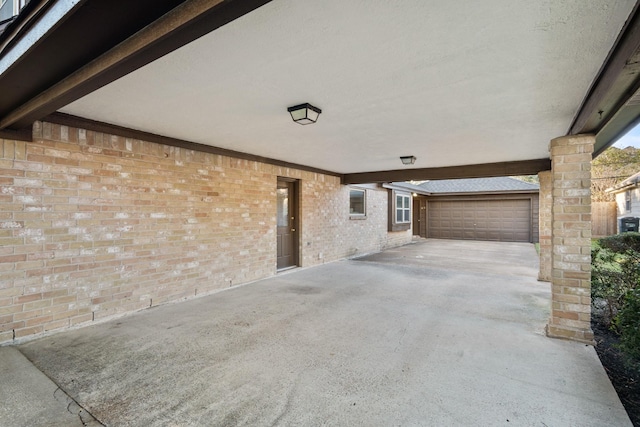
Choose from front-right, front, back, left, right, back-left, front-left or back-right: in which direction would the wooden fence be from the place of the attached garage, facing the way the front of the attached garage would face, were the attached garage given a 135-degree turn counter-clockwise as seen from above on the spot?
front-right

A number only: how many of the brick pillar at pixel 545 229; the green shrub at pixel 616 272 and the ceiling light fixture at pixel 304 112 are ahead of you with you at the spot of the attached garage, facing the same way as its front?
3

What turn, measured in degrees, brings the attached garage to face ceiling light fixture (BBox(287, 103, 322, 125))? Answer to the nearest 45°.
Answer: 0° — it already faces it

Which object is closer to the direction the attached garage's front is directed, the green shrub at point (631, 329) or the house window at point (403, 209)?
the green shrub

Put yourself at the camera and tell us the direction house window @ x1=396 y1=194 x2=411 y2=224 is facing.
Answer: facing the viewer and to the right of the viewer

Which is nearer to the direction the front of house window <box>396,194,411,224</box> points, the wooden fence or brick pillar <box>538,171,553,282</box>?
the brick pillar

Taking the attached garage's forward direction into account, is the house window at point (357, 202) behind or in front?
in front

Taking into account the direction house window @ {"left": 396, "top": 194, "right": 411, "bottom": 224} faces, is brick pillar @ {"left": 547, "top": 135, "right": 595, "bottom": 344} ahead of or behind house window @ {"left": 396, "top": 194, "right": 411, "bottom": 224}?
ahead

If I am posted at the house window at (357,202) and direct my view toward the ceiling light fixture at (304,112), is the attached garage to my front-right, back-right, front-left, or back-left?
back-left

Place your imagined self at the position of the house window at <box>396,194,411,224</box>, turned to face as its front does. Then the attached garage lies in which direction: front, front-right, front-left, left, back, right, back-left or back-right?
left

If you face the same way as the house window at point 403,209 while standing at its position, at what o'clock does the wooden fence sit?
The wooden fence is roughly at 10 o'clock from the house window.

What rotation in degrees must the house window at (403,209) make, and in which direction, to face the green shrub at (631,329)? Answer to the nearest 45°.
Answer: approximately 45° to its right

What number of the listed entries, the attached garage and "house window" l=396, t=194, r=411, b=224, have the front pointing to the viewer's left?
0

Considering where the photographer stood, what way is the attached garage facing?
facing the viewer

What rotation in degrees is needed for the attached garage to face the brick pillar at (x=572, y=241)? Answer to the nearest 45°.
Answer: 0° — it already faces it

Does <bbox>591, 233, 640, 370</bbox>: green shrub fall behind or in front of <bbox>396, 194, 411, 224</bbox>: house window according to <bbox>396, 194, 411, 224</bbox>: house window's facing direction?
in front

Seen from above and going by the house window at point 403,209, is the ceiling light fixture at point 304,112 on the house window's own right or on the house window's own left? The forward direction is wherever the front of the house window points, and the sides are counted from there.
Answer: on the house window's own right
